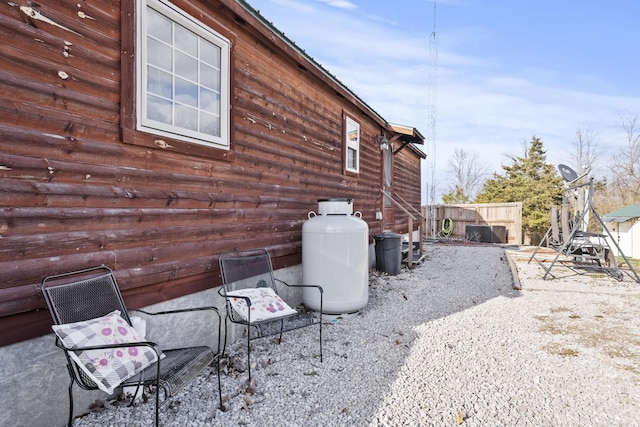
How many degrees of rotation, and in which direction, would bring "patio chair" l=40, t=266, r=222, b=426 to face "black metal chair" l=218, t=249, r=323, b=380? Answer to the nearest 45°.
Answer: approximately 90° to its left

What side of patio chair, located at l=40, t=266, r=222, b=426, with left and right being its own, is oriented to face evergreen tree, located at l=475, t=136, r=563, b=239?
left

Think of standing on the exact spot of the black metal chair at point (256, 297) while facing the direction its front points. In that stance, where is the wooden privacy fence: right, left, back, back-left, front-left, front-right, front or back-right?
left

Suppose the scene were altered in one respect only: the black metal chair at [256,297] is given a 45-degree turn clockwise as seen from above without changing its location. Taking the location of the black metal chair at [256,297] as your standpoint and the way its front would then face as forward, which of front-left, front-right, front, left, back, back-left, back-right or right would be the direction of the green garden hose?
back-left

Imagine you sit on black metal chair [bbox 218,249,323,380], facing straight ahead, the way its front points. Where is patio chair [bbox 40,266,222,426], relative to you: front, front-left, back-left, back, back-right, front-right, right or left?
right

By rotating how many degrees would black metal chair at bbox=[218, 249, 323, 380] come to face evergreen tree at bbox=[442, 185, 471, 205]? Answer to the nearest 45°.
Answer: approximately 90° to its left

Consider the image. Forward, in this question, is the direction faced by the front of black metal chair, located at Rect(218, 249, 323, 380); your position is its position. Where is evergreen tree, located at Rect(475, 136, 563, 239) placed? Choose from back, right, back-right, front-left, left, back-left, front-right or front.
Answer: left

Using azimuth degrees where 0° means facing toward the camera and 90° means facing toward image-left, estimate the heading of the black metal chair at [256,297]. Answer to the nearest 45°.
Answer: approximately 315°

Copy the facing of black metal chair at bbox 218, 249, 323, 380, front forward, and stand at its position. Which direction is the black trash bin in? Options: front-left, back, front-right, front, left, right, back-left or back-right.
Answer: left

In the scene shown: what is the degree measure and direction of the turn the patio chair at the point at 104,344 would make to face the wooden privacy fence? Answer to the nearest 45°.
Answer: approximately 90° to its left

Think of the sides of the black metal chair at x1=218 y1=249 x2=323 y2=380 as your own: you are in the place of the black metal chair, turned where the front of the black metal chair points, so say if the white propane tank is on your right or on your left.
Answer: on your left
